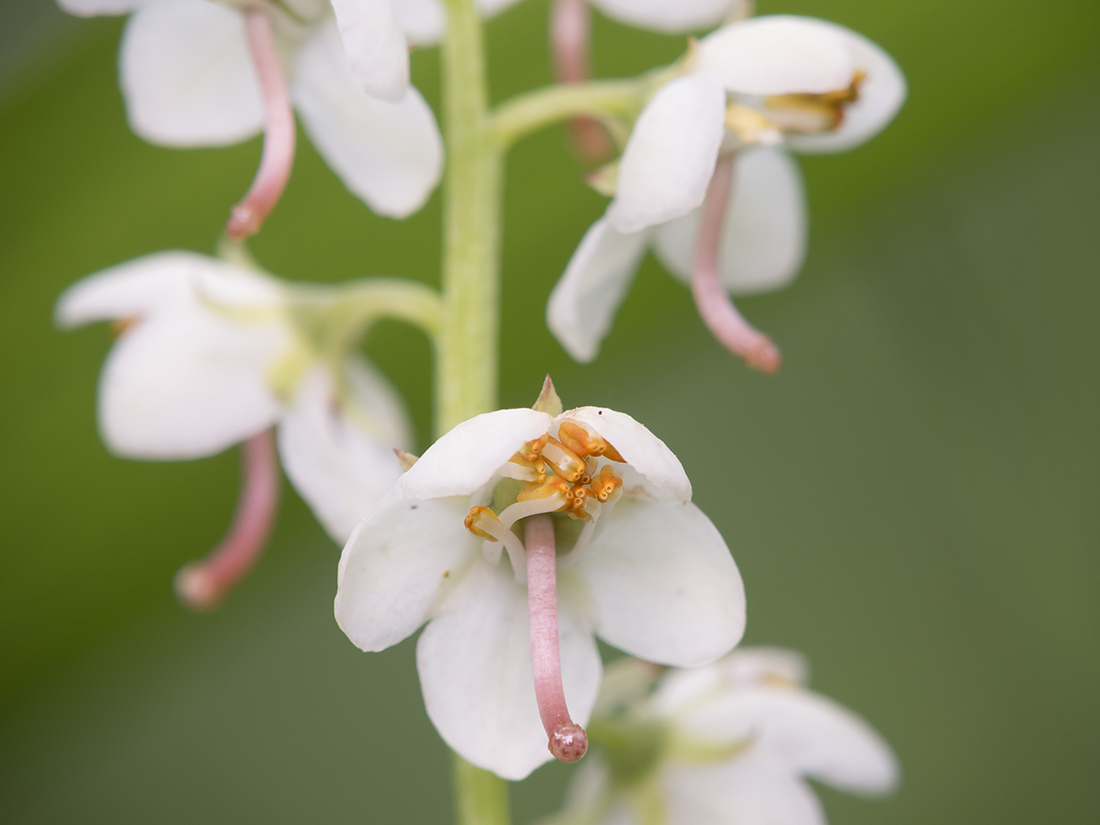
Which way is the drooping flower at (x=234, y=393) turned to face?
to the viewer's left
